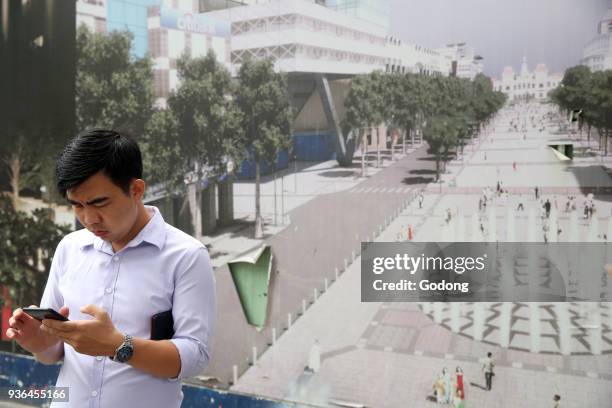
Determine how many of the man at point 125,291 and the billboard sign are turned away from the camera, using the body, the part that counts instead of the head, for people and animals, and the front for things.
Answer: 0

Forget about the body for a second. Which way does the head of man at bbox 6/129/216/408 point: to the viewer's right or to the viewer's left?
to the viewer's left
